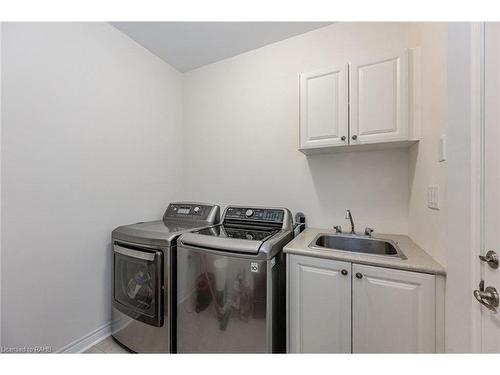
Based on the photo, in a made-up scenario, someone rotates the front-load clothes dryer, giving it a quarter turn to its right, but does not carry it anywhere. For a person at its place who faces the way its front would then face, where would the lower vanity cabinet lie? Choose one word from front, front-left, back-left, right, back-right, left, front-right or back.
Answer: back

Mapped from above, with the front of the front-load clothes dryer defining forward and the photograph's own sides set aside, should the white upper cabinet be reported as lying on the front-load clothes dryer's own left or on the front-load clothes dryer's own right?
on the front-load clothes dryer's own left

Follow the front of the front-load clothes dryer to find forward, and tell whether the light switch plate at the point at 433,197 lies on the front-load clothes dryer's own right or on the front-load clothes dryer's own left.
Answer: on the front-load clothes dryer's own left

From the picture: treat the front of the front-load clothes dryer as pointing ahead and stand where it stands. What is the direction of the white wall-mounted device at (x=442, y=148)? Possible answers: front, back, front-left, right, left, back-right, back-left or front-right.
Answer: left

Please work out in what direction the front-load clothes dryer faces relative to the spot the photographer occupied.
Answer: facing the viewer and to the left of the viewer

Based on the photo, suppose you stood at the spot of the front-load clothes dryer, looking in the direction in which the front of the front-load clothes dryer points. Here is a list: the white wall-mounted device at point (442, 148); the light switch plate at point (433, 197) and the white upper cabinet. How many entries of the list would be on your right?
0
